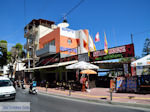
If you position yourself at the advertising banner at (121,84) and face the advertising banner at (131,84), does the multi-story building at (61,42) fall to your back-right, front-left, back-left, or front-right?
back-left

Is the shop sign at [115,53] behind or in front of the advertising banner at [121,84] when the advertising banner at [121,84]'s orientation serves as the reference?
behind

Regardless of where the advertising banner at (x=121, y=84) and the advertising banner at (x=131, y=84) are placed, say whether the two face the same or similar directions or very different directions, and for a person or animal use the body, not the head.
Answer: same or similar directions

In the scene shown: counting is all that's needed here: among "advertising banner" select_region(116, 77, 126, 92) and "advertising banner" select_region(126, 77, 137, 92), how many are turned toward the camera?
2

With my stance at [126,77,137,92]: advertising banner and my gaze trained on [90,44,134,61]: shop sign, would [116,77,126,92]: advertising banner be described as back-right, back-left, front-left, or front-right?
front-left

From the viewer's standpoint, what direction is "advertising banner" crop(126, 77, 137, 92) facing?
toward the camera

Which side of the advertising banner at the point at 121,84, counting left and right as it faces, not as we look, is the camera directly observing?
front

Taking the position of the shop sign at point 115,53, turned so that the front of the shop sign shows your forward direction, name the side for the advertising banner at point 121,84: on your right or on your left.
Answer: on your left

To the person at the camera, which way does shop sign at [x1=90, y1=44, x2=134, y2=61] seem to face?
facing the viewer and to the left of the viewer
